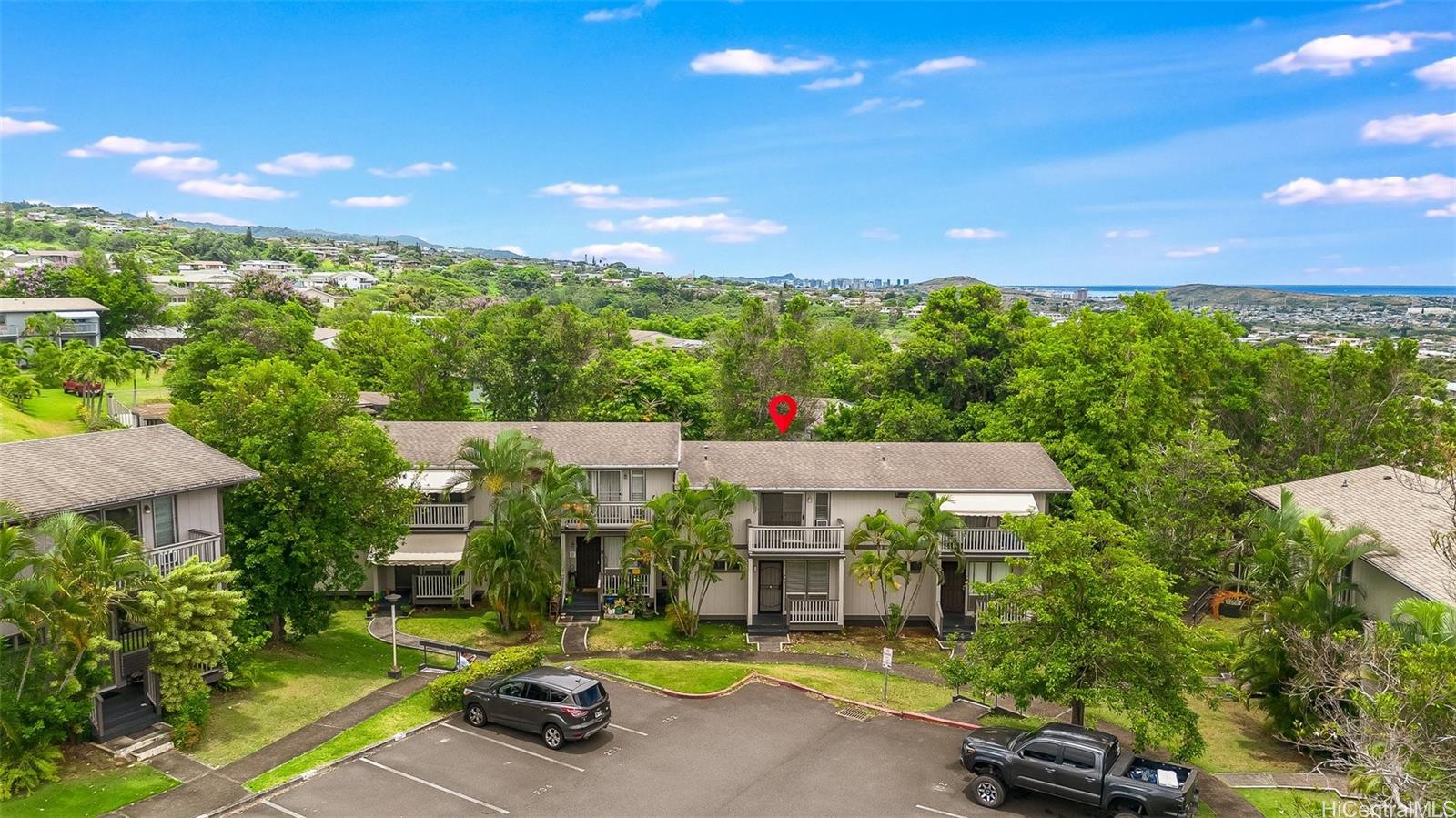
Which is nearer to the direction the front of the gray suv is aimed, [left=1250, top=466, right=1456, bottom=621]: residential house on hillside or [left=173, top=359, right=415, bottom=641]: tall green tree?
the tall green tree

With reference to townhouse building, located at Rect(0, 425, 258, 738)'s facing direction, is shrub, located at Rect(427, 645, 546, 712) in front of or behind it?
in front

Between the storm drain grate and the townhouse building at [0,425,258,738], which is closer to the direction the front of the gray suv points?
the townhouse building

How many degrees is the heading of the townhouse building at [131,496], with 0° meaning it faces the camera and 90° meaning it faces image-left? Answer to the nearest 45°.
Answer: approximately 315°

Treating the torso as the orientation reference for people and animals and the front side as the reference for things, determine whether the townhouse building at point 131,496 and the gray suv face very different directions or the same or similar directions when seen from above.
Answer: very different directions

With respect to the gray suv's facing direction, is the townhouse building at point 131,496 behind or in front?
in front

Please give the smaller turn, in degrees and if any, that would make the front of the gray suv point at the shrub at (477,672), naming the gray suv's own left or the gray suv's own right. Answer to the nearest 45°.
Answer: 0° — it already faces it

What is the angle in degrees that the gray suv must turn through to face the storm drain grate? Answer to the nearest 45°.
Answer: approximately 135° to its right

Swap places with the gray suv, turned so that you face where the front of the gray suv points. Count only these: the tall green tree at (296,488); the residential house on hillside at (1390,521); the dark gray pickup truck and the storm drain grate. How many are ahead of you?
1

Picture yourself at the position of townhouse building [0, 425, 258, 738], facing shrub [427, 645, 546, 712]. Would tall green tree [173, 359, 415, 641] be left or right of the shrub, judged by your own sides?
left

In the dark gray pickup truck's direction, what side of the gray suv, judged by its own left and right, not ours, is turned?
back

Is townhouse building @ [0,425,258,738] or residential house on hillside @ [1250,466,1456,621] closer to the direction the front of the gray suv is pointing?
the townhouse building

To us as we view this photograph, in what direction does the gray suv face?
facing away from the viewer and to the left of the viewer

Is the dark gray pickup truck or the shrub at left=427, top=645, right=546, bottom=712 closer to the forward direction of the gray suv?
the shrub

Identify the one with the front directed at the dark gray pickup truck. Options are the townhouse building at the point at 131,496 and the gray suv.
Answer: the townhouse building
